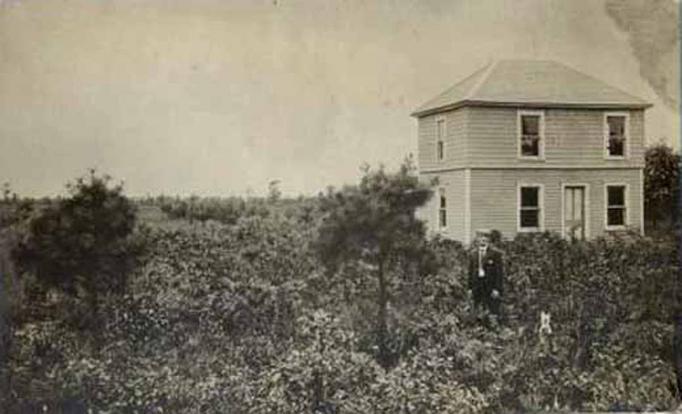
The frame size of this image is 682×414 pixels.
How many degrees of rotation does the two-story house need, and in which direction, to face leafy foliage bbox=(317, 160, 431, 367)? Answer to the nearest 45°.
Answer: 0° — it already faces it

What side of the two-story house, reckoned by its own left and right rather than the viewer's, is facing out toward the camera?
front

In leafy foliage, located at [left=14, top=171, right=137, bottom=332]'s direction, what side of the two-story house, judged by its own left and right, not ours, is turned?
right

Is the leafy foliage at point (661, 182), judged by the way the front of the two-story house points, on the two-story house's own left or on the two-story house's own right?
on the two-story house's own left
